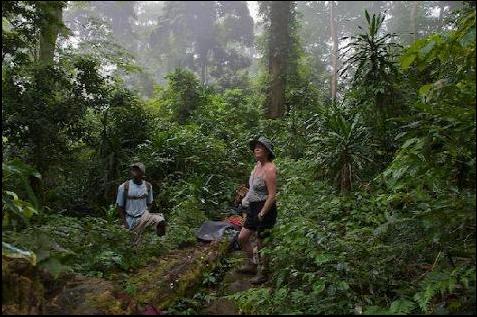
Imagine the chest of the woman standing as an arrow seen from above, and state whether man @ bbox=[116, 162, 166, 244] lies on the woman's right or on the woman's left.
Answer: on the woman's right

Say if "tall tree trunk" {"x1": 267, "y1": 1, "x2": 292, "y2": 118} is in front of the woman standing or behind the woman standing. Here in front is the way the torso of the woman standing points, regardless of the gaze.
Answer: behind

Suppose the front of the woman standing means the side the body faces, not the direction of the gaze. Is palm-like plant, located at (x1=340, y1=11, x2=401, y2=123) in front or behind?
behind

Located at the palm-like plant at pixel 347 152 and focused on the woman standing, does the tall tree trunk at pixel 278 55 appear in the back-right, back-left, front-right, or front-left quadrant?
back-right

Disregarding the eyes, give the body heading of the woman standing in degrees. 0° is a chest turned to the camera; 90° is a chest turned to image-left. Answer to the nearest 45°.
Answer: approximately 45°

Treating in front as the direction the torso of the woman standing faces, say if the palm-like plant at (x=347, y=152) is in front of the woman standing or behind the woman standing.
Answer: behind
